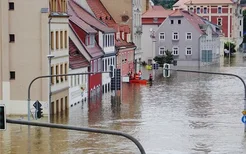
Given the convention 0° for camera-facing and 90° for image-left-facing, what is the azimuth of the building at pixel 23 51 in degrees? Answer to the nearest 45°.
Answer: approximately 270°
